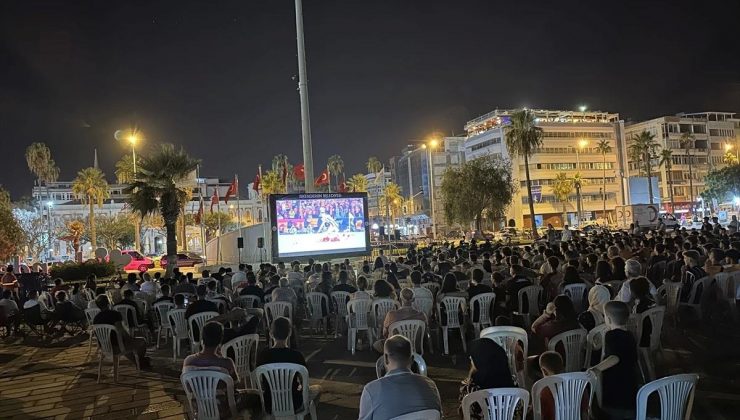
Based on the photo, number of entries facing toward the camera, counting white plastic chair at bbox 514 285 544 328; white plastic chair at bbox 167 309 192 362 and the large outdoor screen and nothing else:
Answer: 1

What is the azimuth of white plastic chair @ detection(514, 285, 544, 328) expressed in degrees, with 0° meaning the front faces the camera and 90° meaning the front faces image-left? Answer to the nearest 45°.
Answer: approximately 135°

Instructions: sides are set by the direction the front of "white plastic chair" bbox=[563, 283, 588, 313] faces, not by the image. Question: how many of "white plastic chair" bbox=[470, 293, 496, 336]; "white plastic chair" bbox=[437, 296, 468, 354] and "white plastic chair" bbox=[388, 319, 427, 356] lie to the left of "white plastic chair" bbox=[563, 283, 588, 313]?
3

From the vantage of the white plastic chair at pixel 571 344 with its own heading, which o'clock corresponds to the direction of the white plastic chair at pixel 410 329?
the white plastic chair at pixel 410 329 is roughly at 11 o'clock from the white plastic chair at pixel 571 344.

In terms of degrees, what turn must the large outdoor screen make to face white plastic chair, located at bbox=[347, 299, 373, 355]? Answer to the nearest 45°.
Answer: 0° — it already faces it

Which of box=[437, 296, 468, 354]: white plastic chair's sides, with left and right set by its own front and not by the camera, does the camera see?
back

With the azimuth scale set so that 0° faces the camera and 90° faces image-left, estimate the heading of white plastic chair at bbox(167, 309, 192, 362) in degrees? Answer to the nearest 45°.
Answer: approximately 225°

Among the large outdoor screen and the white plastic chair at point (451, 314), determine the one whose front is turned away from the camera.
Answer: the white plastic chair

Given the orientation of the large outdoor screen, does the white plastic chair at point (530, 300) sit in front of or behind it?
in front

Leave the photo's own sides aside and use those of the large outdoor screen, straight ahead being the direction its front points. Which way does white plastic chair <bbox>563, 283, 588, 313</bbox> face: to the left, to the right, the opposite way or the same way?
the opposite way

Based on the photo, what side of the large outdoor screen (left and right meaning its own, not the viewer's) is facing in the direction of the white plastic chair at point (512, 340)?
front

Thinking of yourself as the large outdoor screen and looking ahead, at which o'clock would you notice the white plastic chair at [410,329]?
The white plastic chair is roughly at 12 o'clock from the large outdoor screen.

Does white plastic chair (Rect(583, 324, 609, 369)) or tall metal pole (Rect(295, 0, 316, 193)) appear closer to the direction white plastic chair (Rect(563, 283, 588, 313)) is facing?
the tall metal pole

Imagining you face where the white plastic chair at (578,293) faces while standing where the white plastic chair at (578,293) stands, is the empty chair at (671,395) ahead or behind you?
behind
